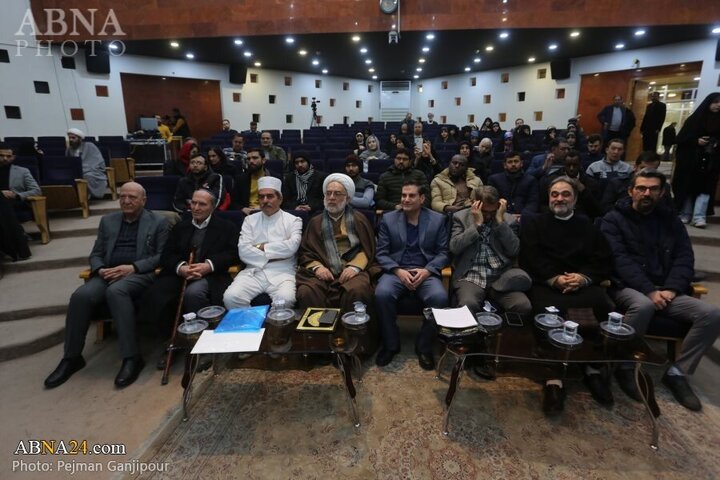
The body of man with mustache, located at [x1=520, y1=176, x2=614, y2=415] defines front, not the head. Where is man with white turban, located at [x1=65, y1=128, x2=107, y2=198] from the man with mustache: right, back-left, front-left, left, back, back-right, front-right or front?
right

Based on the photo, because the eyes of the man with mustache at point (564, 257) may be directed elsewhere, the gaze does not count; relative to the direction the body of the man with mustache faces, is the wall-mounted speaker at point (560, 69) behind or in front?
behind

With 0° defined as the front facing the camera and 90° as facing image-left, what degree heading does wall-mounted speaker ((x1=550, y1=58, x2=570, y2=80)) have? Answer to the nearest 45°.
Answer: approximately 45°

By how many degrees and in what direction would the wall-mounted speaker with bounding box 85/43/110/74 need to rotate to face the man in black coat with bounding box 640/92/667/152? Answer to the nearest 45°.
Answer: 0° — it already faces them

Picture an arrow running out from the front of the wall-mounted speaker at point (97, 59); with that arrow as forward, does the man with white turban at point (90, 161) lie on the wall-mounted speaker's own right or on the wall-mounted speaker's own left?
on the wall-mounted speaker's own right

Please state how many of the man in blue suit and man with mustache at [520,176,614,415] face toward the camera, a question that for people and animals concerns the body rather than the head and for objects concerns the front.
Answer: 2

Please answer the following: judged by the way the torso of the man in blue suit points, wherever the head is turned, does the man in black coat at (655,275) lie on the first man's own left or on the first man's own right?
on the first man's own left

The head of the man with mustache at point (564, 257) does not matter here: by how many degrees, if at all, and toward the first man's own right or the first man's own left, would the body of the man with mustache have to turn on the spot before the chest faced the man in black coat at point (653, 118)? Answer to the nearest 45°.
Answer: approximately 180°
